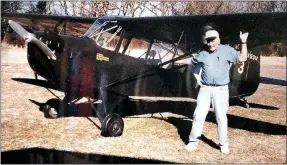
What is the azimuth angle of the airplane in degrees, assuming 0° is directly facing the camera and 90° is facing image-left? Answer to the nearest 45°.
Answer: approximately 45°

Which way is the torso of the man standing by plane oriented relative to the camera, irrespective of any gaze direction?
toward the camera

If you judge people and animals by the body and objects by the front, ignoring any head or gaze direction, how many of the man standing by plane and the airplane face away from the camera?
0

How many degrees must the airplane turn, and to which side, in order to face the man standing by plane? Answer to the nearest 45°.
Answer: approximately 90° to its left
